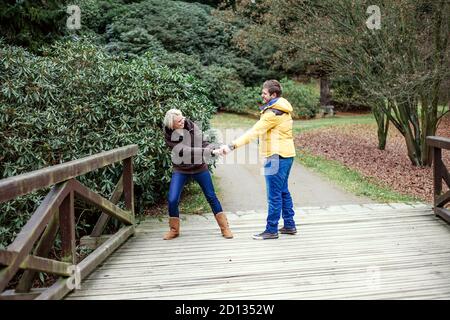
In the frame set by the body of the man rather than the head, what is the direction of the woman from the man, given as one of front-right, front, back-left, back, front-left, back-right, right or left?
front

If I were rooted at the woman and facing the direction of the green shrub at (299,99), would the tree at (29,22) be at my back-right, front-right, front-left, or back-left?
front-left

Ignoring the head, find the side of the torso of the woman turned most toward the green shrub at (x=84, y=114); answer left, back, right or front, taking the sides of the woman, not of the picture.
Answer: back

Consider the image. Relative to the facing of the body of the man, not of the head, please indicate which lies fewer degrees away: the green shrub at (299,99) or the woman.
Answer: the woman

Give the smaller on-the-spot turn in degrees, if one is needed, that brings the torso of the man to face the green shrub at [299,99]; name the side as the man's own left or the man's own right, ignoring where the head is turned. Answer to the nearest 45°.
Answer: approximately 90° to the man's own right

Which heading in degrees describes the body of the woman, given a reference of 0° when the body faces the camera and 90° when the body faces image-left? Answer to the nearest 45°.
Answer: approximately 315°

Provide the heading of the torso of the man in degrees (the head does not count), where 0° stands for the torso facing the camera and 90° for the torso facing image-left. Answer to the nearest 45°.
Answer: approximately 90°

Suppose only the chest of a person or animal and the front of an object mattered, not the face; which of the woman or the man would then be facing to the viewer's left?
the man

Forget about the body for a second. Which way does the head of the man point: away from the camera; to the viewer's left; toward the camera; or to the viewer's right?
to the viewer's left

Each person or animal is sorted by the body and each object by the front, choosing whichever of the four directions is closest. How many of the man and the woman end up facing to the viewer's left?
1

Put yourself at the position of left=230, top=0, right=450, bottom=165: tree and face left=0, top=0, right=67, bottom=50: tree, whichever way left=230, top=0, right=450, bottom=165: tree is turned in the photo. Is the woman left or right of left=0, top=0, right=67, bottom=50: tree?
left

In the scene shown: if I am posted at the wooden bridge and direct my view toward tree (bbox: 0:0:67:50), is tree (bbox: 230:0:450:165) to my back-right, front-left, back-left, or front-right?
front-right

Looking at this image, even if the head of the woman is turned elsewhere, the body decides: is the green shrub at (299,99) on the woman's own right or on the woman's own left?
on the woman's own left

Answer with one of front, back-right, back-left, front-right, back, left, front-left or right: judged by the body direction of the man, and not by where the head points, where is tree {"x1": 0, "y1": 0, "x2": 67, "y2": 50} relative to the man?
front-right
